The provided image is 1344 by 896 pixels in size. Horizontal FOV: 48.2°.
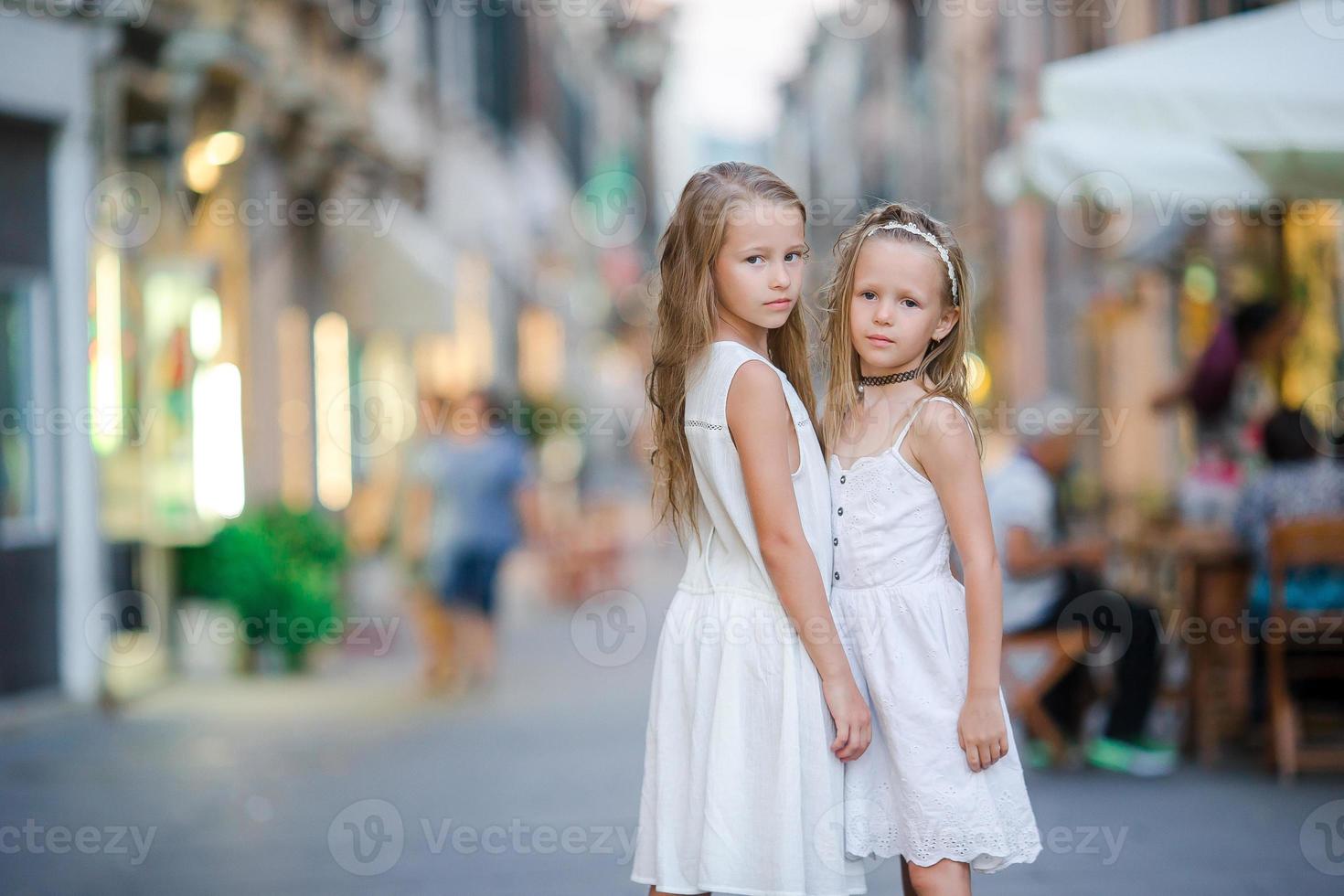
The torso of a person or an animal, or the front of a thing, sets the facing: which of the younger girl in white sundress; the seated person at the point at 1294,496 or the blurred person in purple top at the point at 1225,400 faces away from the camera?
the seated person

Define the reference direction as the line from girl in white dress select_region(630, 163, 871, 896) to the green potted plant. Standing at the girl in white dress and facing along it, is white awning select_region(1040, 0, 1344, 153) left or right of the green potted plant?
right

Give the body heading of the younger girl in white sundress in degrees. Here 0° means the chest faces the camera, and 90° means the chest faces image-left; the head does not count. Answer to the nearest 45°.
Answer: approximately 45°

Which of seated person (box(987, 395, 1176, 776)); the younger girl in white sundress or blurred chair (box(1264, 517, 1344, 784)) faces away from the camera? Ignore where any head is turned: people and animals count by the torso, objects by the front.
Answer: the blurred chair

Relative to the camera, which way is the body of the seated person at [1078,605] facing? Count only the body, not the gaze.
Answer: to the viewer's right

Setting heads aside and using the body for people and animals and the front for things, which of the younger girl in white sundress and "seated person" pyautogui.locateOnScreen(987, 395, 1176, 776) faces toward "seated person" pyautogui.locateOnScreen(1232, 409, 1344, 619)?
"seated person" pyautogui.locateOnScreen(987, 395, 1176, 776)

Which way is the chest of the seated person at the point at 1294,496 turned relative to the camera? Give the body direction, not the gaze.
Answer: away from the camera

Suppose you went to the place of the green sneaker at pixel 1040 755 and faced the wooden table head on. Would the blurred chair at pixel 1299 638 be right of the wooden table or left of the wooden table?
right

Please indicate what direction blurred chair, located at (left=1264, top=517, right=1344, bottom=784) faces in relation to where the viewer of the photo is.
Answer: facing away from the viewer

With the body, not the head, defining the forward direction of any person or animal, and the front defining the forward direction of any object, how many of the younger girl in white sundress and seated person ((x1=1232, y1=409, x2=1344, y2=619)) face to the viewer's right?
0
